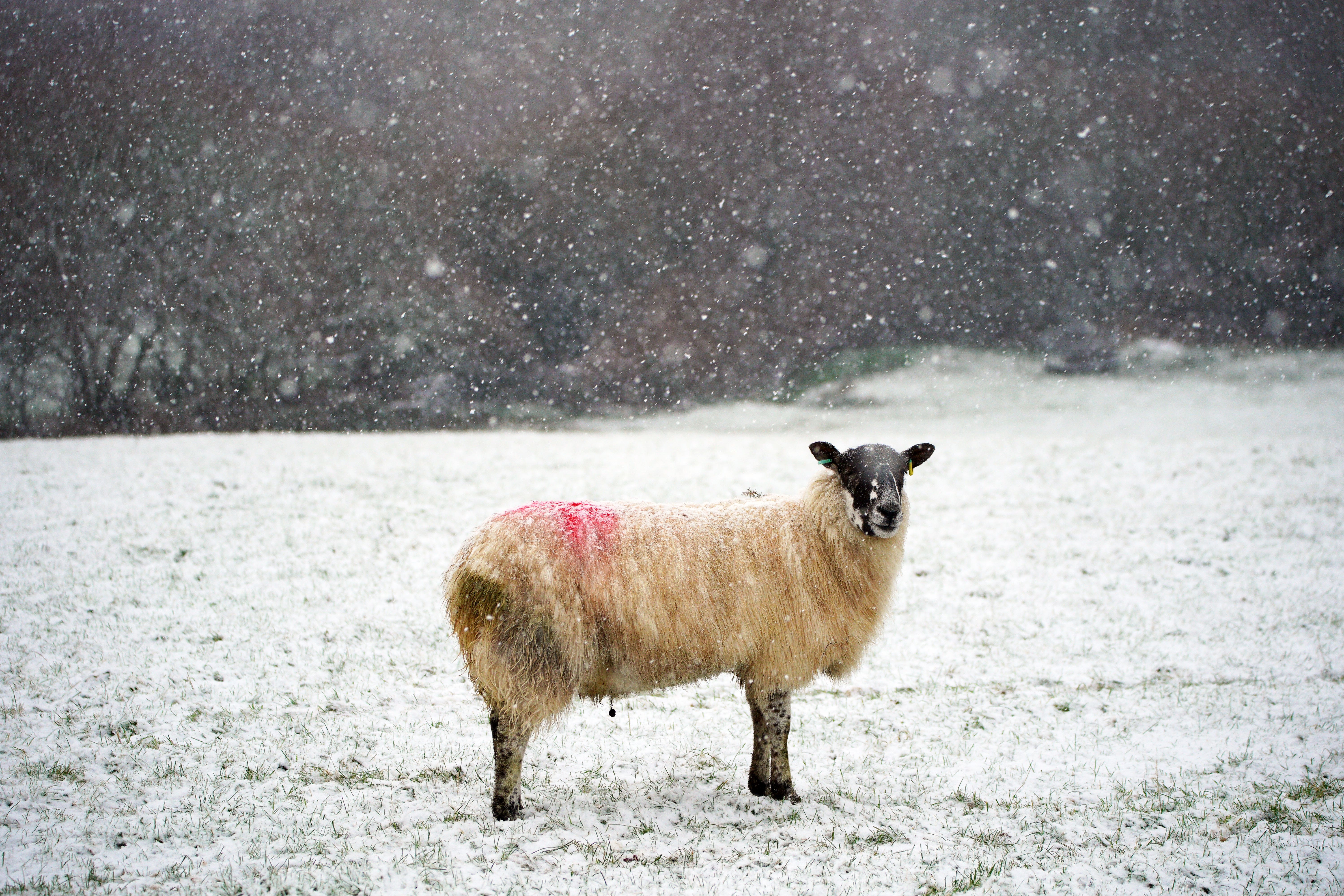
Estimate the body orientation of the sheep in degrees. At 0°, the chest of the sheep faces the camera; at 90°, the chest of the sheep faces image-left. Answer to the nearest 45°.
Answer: approximately 270°
